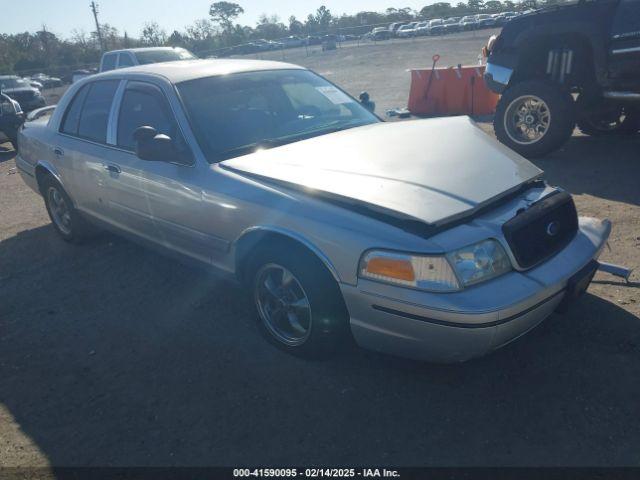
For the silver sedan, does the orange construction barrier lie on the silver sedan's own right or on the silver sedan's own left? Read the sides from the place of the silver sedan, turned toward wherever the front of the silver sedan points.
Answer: on the silver sedan's own left

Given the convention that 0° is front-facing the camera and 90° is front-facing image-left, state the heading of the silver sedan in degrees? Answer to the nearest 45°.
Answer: approximately 315°

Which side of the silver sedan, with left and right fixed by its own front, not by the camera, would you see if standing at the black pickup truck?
left
